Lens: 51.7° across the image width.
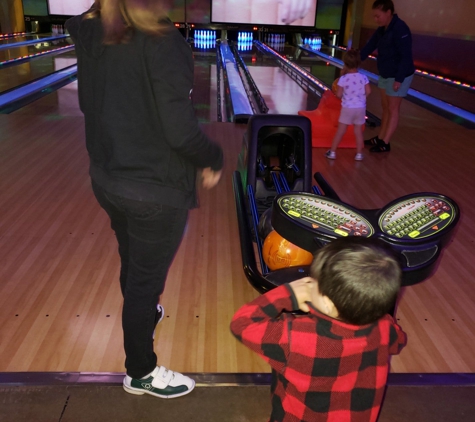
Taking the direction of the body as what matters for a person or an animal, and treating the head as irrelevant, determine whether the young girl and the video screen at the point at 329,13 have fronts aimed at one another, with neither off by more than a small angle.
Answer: yes

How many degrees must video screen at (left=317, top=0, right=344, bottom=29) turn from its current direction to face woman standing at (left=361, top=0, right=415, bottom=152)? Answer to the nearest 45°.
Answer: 0° — it already faces them

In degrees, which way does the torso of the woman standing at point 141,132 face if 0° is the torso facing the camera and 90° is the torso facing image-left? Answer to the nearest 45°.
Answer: approximately 225°

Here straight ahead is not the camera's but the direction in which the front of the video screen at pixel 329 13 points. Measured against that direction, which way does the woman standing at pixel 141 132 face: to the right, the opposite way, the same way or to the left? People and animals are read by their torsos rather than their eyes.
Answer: the opposite way

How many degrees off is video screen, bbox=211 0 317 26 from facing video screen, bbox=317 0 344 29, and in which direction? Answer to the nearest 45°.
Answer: approximately 90° to its left

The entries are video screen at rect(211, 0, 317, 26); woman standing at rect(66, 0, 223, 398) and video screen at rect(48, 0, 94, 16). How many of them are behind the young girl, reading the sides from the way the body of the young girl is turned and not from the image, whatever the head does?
1

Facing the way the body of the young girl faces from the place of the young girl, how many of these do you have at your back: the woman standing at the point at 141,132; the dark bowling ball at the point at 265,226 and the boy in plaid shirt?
3

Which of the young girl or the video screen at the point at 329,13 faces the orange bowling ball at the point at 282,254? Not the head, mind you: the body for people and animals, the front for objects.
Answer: the video screen

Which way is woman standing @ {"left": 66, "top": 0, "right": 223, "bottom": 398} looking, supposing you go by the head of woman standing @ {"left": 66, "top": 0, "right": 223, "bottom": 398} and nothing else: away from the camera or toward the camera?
away from the camera

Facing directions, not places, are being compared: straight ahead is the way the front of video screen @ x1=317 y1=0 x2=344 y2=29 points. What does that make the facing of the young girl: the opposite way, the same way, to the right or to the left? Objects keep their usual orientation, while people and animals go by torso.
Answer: the opposite way

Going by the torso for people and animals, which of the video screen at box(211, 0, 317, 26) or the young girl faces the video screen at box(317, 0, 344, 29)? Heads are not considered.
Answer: the young girl

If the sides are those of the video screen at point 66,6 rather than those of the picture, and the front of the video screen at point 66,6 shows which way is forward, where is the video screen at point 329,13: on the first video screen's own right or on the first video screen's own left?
on the first video screen's own left

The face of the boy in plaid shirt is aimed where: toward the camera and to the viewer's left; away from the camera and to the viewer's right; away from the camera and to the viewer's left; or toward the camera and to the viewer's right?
away from the camera and to the viewer's left

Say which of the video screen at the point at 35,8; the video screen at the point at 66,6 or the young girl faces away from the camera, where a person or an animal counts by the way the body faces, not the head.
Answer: the young girl

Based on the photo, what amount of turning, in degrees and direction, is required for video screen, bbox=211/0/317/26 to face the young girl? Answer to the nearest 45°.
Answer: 0° — it already faces them
